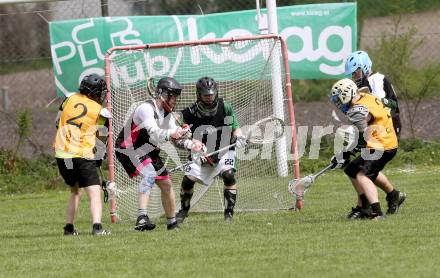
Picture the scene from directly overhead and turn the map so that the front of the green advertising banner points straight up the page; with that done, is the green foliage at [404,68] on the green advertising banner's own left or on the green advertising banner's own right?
on the green advertising banner's own left

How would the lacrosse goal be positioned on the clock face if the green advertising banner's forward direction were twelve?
The lacrosse goal is roughly at 12 o'clock from the green advertising banner.

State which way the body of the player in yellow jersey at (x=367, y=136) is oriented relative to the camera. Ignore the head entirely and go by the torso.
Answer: to the viewer's left

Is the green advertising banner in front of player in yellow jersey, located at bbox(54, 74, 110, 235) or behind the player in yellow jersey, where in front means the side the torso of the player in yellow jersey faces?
in front

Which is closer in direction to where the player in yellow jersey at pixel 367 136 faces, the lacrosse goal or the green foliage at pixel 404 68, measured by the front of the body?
the lacrosse goal

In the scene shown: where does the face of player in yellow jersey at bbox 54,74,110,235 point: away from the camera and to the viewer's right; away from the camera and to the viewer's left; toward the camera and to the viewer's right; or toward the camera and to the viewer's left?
away from the camera and to the viewer's right

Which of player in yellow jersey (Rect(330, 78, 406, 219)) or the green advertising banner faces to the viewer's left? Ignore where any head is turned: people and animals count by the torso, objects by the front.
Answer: the player in yellow jersey

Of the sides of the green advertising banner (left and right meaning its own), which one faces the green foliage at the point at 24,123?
right

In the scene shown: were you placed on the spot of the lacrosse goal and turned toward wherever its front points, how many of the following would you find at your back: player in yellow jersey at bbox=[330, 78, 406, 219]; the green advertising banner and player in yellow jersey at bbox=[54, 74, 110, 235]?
1

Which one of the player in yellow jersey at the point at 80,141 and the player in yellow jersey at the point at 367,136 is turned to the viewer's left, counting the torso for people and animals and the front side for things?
the player in yellow jersey at the point at 367,136

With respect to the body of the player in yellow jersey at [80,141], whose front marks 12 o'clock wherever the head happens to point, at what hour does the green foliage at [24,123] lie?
The green foliage is roughly at 10 o'clock from the player in yellow jersey.

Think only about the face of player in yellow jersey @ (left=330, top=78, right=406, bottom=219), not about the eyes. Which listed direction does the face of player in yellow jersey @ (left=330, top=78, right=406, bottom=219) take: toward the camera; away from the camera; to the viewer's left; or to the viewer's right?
to the viewer's left
